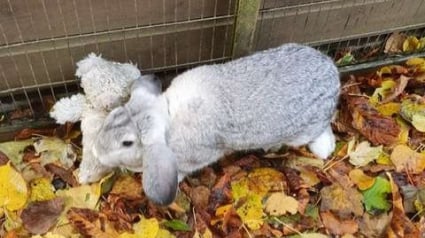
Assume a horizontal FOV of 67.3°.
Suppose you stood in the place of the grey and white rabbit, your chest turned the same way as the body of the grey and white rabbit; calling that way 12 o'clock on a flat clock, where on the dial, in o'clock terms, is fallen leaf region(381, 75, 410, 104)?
The fallen leaf is roughly at 5 o'clock from the grey and white rabbit.

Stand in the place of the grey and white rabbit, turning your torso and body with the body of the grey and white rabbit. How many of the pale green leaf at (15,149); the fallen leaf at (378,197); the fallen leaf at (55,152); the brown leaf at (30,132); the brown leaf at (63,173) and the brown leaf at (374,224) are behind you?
2

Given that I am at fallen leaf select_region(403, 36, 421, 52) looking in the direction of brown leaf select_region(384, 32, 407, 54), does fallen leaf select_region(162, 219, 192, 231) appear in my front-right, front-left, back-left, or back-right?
front-left

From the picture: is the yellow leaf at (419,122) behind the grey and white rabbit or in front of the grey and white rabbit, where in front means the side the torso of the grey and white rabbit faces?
behind

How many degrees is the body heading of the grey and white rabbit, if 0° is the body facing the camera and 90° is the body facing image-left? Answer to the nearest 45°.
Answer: approximately 90°

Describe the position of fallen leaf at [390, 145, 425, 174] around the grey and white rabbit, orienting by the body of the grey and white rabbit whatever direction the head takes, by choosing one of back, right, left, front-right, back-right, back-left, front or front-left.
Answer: back

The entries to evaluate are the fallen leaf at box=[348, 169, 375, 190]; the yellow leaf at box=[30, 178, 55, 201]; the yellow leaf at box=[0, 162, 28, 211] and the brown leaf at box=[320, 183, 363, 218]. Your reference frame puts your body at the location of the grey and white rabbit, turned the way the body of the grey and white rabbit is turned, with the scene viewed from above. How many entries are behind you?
2

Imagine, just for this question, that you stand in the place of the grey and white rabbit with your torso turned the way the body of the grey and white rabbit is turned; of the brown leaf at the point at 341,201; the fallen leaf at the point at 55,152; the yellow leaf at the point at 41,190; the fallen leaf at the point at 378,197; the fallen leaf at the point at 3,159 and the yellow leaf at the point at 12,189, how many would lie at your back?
2

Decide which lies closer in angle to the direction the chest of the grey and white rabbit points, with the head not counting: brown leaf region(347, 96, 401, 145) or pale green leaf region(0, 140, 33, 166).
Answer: the pale green leaf
